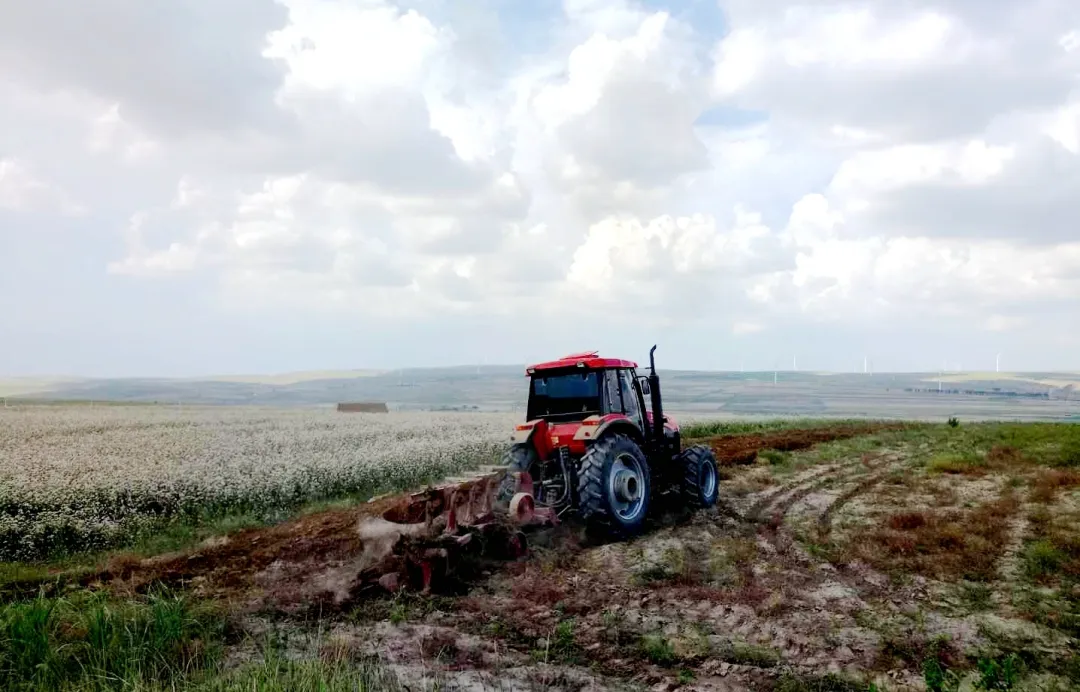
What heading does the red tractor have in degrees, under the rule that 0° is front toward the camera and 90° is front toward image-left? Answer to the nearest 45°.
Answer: approximately 225°

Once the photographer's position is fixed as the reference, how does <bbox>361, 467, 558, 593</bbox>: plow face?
facing away from the viewer and to the right of the viewer

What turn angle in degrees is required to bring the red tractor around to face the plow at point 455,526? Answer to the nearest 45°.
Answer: approximately 180°
